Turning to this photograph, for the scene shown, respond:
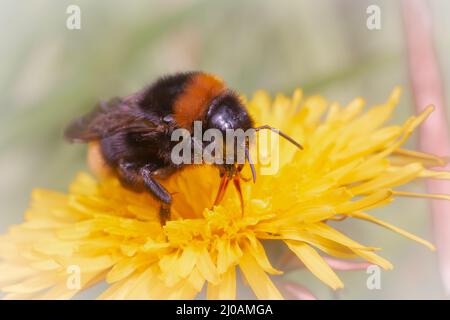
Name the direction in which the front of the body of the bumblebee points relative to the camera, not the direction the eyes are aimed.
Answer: to the viewer's right
